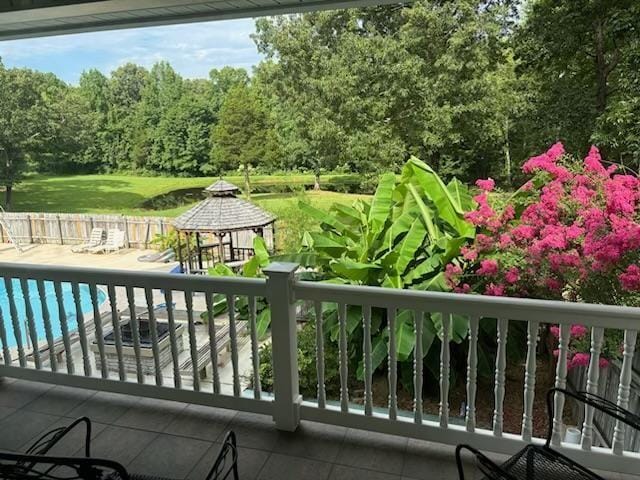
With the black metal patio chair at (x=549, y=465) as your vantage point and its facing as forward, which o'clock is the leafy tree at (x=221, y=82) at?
The leafy tree is roughly at 12 o'clock from the black metal patio chair.

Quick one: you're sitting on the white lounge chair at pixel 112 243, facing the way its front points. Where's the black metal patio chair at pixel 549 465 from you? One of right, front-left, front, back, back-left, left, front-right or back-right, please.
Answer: front-left

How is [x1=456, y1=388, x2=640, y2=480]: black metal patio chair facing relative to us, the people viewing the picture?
facing away from the viewer and to the left of the viewer

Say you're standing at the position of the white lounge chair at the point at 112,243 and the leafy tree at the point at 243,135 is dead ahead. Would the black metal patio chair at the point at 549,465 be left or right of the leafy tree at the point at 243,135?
right

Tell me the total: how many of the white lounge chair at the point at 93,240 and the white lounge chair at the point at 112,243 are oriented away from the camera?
0

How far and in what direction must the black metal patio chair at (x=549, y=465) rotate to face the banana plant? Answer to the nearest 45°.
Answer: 0° — it already faces it

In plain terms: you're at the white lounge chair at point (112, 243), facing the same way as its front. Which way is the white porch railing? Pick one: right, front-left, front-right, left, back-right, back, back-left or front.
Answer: front-left

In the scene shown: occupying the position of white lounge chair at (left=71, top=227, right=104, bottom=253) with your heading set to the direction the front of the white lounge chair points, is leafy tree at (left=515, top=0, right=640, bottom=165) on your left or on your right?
on your left

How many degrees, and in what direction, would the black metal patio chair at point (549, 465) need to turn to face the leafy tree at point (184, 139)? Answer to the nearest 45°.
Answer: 0° — it already faces it

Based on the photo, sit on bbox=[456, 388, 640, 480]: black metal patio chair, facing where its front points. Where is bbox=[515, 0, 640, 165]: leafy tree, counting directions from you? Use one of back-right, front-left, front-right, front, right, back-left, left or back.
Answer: front-right

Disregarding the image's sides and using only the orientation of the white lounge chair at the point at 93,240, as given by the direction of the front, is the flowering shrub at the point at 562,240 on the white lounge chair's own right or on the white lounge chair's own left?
on the white lounge chair's own left

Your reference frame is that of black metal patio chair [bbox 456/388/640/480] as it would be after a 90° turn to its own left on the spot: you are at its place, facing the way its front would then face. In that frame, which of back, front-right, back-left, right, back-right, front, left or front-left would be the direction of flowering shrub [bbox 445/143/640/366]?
back-right

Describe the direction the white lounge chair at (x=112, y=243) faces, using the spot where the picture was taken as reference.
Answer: facing the viewer and to the left of the viewer

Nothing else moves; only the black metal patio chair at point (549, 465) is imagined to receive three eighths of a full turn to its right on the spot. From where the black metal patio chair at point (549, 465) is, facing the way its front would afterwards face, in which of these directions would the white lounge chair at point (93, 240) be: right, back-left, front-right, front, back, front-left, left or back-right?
back-left

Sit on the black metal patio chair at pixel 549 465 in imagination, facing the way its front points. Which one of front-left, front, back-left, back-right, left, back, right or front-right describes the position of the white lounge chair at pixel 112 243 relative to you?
front
